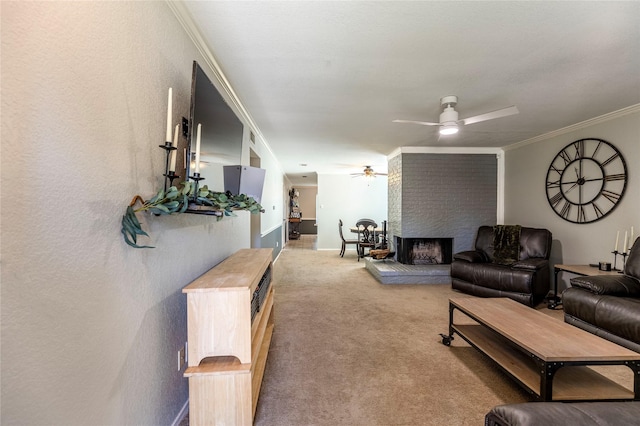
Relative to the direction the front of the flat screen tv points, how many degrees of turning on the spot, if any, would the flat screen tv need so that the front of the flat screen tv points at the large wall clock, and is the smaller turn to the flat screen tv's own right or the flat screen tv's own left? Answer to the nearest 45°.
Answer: approximately 45° to the flat screen tv's own left

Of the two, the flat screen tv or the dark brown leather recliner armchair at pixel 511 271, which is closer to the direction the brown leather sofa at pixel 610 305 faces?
the flat screen tv

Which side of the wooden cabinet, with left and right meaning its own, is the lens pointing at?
right

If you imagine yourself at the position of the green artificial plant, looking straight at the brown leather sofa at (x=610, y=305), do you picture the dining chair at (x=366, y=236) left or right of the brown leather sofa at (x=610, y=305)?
left

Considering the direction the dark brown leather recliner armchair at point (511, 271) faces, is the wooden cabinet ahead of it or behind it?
ahead

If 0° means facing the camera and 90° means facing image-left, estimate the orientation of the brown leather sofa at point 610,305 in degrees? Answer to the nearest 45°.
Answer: approximately 45°

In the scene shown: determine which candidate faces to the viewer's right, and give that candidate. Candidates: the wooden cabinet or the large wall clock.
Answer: the wooden cabinet

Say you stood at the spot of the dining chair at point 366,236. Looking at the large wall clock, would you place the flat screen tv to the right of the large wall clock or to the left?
right

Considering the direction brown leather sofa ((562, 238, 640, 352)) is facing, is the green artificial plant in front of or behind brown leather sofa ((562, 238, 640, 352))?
in front

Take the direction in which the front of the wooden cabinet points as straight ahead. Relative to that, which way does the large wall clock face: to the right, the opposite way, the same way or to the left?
the opposite way

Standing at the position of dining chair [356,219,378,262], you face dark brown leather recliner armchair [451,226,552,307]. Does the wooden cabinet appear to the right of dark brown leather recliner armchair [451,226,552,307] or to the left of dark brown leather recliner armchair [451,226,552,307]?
right

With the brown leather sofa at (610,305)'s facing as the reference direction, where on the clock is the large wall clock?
The large wall clock is roughly at 4 o'clock from the brown leather sofa.

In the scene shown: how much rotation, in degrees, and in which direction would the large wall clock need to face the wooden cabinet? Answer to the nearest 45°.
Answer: approximately 45° to its left

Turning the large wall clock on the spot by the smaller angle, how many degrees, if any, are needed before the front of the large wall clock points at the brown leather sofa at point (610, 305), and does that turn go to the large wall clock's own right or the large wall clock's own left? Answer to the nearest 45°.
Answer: approximately 45° to the large wall clock's own left

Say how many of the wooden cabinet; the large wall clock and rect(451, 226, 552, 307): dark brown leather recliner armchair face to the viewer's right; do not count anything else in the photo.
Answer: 1
